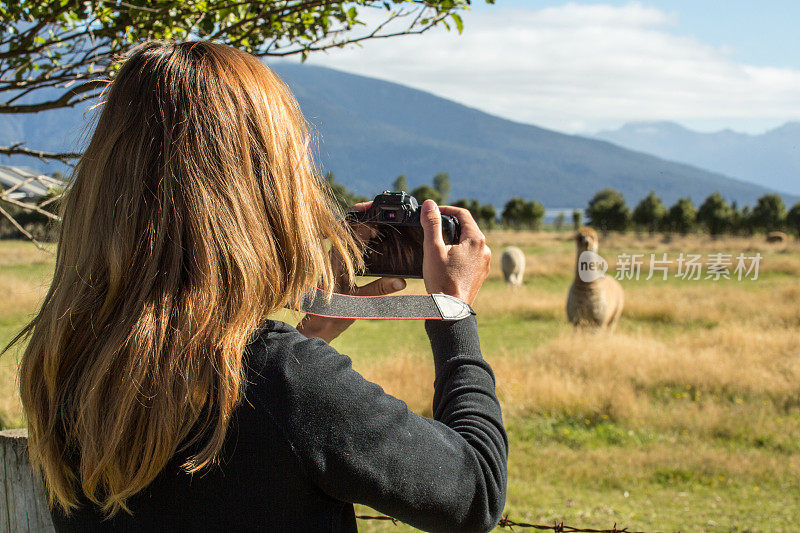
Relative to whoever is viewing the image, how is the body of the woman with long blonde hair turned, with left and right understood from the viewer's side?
facing away from the viewer and to the right of the viewer

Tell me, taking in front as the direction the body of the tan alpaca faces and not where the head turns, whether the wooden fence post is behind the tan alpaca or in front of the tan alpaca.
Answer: in front

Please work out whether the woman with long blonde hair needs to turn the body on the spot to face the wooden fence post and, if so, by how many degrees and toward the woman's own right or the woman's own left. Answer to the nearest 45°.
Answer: approximately 90° to the woman's own left

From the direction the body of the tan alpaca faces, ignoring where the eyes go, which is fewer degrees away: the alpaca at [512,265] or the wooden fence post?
the wooden fence post

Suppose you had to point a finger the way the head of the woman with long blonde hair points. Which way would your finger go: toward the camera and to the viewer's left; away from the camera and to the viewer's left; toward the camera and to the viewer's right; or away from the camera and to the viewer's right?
away from the camera and to the viewer's right

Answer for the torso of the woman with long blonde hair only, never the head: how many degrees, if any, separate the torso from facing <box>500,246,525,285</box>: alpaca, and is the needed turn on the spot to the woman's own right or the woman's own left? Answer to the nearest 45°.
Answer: approximately 45° to the woman's own left

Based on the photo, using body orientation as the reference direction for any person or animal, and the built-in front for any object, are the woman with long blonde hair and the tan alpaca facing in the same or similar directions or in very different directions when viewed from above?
very different directions

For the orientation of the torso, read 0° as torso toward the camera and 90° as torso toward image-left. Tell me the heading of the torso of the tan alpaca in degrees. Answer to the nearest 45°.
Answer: approximately 45°
